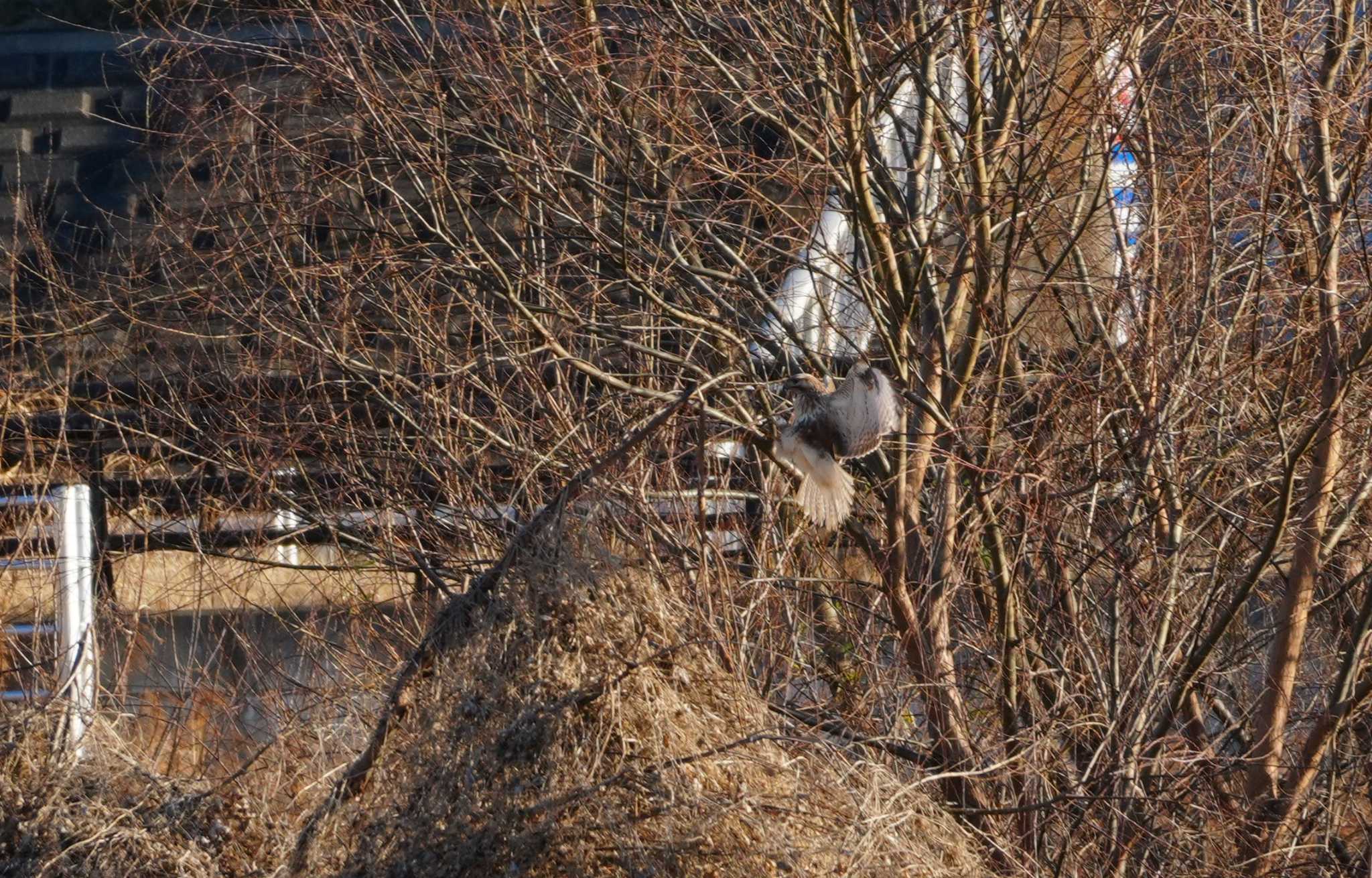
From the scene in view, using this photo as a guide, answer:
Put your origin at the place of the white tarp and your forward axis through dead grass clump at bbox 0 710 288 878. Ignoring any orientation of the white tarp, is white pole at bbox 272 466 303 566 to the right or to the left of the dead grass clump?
right

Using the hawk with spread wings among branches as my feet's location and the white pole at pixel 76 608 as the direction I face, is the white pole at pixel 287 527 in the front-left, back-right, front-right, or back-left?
front-right

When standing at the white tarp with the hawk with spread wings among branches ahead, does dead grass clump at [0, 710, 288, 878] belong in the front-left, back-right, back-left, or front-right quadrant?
front-right

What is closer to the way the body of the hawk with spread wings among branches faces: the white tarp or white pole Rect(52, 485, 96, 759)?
the white pole

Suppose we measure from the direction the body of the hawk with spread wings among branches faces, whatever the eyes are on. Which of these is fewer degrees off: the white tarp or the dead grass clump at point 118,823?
the dead grass clump
